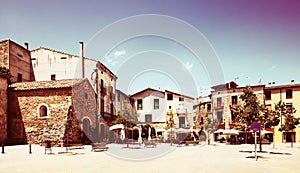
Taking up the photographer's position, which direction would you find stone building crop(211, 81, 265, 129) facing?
facing the viewer and to the left of the viewer

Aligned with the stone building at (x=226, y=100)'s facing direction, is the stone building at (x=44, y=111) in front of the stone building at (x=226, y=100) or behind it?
in front
